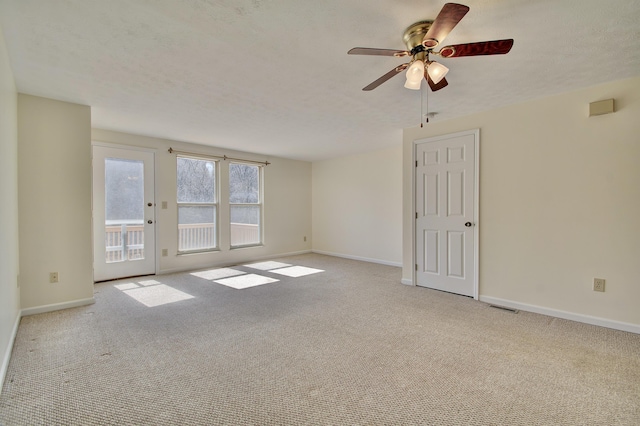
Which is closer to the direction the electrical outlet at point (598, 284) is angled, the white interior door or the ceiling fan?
the ceiling fan

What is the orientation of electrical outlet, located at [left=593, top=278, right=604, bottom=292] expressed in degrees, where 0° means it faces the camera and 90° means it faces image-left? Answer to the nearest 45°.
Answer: approximately 0°

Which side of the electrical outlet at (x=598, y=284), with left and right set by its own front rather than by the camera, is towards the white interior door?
right

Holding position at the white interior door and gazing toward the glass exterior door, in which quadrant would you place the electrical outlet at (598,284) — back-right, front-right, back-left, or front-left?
back-left

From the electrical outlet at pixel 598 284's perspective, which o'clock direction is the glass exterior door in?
The glass exterior door is roughly at 2 o'clock from the electrical outlet.

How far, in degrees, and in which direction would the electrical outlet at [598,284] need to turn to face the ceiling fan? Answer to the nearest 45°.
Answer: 0° — it already faces it

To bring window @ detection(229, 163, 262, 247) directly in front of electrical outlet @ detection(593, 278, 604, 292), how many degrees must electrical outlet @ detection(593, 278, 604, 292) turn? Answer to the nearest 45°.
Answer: approximately 90° to its right

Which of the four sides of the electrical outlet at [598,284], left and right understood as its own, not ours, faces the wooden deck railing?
right
